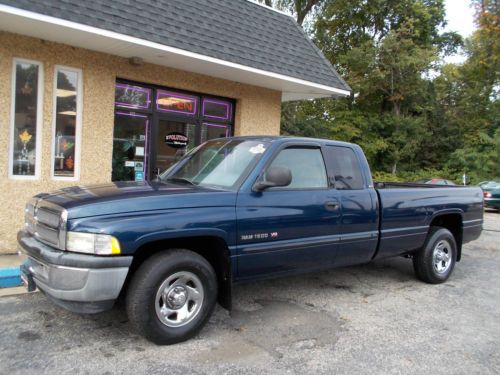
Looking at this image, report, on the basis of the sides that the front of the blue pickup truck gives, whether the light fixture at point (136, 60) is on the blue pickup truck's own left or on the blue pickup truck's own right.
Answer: on the blue pickup truck's own right

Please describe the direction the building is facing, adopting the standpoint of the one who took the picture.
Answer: facing the viewer and to the right of the viewer

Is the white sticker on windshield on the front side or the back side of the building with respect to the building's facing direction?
on the front side

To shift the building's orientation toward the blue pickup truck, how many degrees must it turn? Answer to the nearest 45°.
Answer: approximately 45° to its right

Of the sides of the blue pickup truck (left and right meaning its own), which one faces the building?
right

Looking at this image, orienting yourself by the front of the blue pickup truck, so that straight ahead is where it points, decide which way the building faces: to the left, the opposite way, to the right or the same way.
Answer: to the left

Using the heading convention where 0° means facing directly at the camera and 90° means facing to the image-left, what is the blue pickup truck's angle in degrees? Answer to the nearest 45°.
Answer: approximately 45°

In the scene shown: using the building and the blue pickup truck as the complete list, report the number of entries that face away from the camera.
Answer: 0
